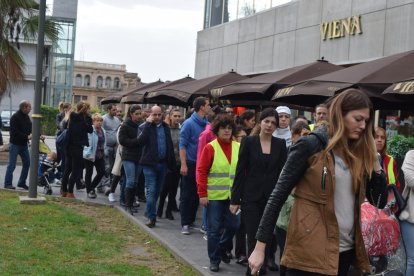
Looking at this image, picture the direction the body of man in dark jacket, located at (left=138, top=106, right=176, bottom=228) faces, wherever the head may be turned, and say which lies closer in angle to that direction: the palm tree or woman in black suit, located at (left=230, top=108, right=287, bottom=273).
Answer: the woman in black suit

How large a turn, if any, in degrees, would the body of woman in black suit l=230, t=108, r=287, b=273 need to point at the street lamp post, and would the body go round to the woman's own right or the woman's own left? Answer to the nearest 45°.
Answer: approximately 135° to the woman's own right

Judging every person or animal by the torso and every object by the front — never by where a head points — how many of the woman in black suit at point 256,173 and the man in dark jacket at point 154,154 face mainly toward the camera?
2

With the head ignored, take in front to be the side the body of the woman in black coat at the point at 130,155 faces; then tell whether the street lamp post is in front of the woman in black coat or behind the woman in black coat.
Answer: behind

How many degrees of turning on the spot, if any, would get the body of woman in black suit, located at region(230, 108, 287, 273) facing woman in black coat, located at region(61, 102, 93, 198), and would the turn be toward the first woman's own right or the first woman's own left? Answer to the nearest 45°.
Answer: approximately 135° to the first woman's own right

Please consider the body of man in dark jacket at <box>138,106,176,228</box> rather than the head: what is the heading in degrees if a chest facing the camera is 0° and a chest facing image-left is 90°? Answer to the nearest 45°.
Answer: approximately 0°

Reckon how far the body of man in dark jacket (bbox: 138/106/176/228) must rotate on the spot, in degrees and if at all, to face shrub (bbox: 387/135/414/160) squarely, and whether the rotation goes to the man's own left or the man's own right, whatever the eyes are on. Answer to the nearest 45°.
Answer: approximately 90° to the man's own left
